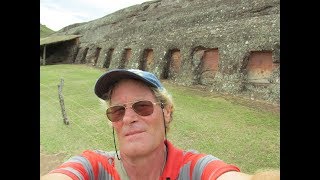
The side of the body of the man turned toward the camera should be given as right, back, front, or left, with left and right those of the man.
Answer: front

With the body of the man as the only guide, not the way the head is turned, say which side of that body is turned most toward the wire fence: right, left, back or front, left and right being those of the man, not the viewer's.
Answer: back
